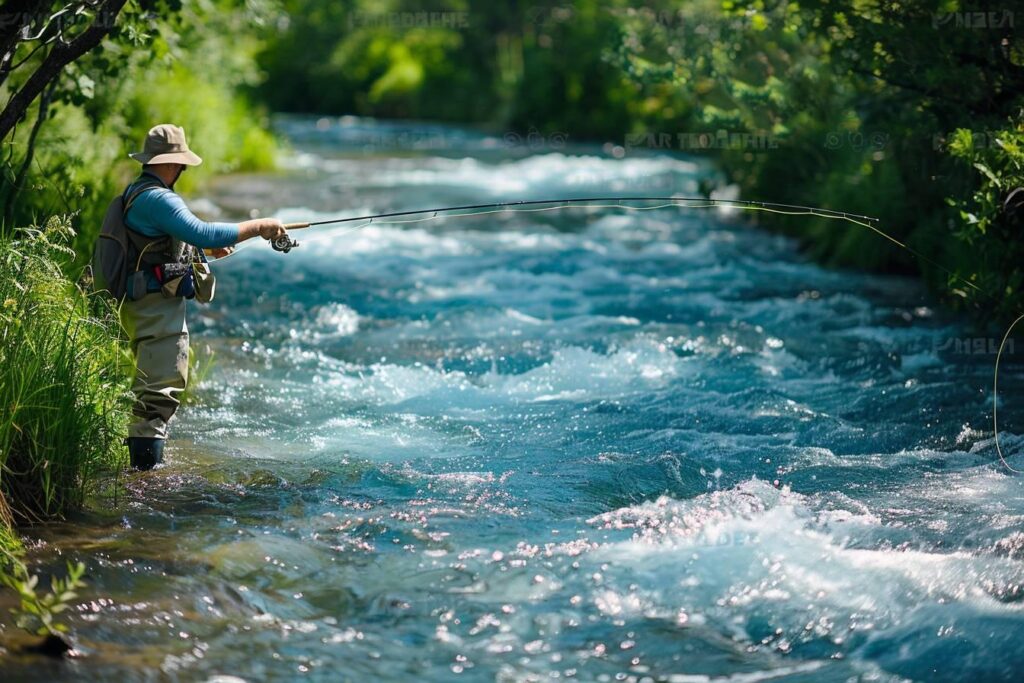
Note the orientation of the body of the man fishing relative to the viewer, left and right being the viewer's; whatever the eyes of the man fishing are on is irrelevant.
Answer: facing to the right of the viewer

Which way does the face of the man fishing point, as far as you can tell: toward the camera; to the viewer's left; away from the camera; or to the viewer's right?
to the viewer's right
